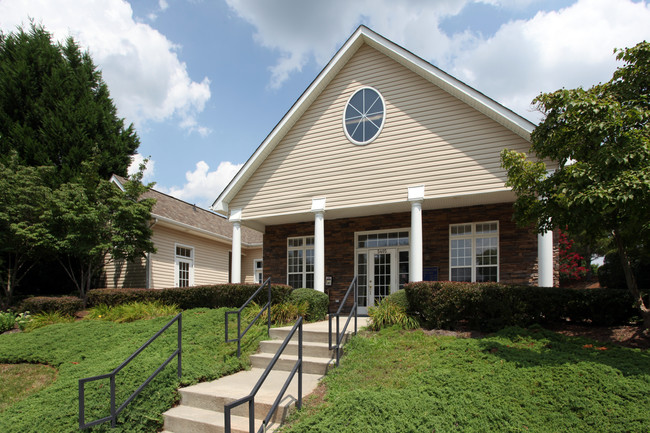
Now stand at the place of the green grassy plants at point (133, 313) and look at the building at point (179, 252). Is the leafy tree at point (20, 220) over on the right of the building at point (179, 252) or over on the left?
left

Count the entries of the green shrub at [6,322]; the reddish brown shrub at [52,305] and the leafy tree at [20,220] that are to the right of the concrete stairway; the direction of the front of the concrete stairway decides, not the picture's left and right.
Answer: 3

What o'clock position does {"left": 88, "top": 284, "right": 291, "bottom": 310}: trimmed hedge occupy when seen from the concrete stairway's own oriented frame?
The trimmed hedge is roughly at 4 o'clock from the concrete stairway.

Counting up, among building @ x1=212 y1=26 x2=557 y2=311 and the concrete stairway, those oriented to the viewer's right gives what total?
0

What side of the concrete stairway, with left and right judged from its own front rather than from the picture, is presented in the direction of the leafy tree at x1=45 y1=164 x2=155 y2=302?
right

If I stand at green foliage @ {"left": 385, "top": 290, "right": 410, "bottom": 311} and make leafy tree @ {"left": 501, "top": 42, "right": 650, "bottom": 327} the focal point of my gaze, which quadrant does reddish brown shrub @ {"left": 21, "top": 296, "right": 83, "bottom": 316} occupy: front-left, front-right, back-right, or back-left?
back-right

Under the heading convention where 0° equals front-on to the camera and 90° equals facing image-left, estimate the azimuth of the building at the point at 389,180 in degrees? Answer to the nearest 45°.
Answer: approximately 45°

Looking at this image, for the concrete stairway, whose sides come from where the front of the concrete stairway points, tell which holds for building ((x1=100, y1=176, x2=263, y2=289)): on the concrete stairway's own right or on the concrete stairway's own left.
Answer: on the concrete stairway's own right

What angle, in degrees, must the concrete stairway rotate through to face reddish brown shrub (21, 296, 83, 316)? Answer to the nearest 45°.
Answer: approximately 90° to its right

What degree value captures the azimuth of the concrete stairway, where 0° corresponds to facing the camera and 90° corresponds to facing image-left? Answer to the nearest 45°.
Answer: approximately 45°

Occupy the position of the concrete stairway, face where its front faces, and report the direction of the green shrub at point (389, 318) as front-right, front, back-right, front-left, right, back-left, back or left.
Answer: back

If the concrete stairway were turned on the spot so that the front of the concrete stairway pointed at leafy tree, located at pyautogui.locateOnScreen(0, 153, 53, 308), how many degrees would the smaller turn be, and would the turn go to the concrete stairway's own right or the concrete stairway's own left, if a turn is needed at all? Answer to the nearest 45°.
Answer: approximately 90° to the concrete stairway's own right

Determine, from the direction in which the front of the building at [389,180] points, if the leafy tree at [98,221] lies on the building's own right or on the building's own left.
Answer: on the building's own right
